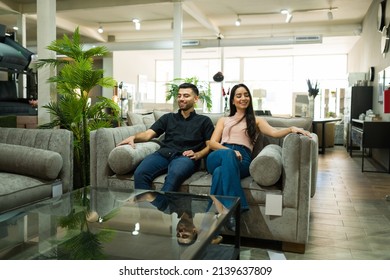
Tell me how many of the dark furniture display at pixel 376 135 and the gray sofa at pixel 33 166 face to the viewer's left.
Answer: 1

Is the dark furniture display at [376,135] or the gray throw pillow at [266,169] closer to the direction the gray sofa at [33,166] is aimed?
the gray throw pillow

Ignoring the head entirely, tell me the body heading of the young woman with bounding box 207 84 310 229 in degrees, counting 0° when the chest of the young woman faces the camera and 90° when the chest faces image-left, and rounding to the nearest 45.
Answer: approximately 45°

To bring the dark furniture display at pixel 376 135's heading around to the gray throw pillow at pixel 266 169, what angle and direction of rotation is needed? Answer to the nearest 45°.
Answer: approximately 90° to its left

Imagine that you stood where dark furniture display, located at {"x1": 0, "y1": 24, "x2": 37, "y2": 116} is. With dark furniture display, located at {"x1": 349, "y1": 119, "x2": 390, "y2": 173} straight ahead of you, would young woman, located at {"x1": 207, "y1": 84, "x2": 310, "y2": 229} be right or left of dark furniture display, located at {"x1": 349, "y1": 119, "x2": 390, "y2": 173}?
right

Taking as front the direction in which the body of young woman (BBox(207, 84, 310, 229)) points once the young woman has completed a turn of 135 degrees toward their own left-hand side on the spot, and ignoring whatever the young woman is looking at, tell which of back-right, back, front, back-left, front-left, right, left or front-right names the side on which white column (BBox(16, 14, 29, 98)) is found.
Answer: back-left

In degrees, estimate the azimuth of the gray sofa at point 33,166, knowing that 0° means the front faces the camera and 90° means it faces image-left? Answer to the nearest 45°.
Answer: approximately 315°

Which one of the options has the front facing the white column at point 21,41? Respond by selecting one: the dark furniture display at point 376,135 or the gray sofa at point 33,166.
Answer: the dark furniture display

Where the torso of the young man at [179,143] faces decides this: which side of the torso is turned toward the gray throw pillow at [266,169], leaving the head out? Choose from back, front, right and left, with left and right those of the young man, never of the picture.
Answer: left

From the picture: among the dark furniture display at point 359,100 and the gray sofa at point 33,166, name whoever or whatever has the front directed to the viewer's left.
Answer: the dark furniture display

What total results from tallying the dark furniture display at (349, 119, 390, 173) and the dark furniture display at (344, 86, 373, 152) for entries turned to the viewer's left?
2

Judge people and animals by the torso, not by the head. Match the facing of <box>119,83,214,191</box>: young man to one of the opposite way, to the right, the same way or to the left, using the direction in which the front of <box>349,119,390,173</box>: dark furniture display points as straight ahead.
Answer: to the left
